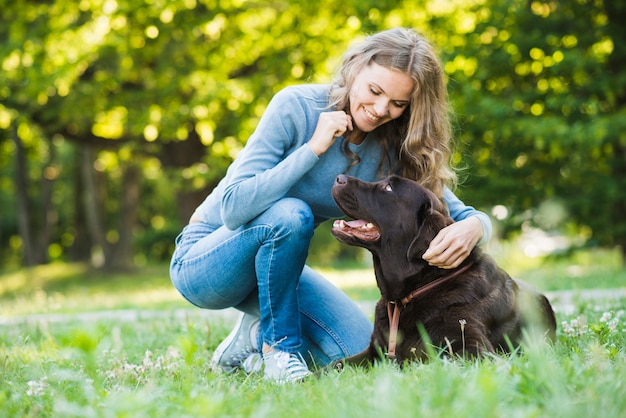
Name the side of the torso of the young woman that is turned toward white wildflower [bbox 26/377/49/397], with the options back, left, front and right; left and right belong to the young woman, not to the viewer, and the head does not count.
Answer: right

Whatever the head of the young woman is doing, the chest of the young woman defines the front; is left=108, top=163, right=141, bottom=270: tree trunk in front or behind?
behind

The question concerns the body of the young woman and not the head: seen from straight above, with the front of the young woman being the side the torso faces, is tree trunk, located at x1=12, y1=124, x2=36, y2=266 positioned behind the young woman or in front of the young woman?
behind

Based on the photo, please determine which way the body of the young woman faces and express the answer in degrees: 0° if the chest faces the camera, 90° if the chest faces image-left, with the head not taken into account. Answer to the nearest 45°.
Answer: approximately 315°

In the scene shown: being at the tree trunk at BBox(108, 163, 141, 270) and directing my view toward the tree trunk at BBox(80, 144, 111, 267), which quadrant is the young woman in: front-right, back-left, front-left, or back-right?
back-left
